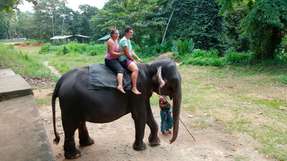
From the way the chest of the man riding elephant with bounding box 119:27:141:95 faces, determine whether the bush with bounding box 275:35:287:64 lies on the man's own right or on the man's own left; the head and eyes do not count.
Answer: on the man's own left

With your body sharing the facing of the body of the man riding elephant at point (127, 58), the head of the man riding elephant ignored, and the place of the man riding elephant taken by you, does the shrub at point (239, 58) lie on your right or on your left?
on your left

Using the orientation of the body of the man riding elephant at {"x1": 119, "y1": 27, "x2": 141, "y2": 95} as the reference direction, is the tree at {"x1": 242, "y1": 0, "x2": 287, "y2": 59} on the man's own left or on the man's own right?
on the man's own left

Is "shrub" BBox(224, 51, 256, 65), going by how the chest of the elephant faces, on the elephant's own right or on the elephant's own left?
on the elephant's own left

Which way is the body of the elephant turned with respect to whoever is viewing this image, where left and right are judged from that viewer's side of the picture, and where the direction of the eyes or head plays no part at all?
facing to the right of the viewer

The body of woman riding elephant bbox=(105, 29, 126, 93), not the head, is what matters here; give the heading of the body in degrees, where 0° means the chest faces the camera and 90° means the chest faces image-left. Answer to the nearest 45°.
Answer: approximately 315°

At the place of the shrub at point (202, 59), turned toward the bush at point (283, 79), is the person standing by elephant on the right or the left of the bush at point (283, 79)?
right
